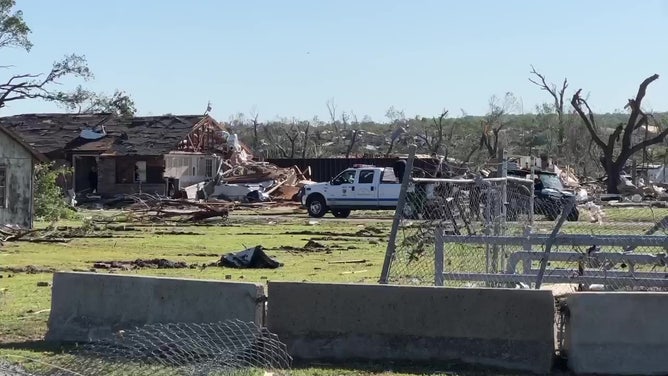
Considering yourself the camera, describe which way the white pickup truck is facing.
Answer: facing to the left of the viewer

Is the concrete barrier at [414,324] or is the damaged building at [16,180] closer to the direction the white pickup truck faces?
the damaged building

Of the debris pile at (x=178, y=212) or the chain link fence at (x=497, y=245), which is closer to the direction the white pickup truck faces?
the debris pile

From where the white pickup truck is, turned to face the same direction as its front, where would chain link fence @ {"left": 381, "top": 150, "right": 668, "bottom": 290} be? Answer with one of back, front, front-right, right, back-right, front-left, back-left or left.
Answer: left

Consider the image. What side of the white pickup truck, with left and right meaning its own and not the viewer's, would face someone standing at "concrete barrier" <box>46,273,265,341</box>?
left

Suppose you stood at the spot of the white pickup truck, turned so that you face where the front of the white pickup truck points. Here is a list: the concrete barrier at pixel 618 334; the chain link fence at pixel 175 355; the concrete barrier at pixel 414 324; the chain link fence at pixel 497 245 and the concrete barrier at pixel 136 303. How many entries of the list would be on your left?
5

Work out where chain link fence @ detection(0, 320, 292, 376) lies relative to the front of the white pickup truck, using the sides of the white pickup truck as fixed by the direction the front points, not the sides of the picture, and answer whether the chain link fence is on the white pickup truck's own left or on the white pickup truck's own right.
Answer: on the white pickup truck's own left

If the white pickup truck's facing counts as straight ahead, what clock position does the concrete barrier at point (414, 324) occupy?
The concrete barrier is roughly at 9 o'clock from the white pickup truck.

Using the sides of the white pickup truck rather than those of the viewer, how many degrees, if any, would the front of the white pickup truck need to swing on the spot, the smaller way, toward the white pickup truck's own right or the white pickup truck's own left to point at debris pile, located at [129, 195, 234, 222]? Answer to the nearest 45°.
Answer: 0° — it already faces it

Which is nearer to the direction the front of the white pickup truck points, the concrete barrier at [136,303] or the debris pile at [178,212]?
the debris pile
